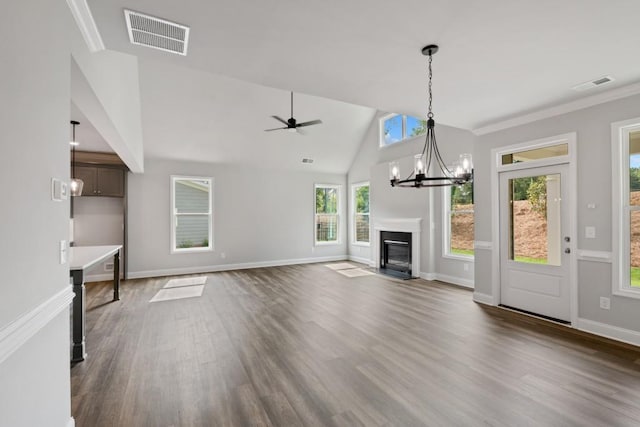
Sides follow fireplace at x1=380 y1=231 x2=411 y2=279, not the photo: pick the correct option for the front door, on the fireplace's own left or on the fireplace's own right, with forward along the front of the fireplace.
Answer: on the fireplace's own left

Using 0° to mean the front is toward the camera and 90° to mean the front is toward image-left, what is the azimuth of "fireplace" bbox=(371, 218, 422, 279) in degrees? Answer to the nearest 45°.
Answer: approximately 45°

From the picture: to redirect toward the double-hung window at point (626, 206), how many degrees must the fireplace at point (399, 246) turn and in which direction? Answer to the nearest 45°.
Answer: approximately 90° to its left

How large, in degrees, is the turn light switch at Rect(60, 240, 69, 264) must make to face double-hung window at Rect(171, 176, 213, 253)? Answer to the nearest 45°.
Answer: approximately 90° to its left

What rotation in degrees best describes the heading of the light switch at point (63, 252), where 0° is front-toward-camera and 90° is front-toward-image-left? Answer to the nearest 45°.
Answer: approximately 315°

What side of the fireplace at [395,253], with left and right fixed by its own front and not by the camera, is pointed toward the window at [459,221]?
left

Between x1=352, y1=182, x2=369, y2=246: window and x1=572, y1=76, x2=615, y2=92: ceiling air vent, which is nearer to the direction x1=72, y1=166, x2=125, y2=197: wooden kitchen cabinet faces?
the ceiling air vent

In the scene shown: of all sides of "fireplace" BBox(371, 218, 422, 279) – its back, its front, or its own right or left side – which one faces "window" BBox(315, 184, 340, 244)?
right

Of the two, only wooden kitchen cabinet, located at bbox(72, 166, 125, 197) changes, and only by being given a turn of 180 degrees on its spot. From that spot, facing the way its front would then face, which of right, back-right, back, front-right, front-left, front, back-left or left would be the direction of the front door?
back-right

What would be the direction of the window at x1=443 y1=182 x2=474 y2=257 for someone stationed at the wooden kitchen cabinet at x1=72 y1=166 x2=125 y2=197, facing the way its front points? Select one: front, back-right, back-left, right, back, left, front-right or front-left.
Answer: front-left

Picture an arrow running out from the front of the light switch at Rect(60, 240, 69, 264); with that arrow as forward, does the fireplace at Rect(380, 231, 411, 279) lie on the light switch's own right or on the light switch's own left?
on the light switch's own left

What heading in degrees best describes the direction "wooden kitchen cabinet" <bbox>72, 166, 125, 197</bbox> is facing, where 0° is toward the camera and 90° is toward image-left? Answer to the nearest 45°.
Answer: approximately 0°
